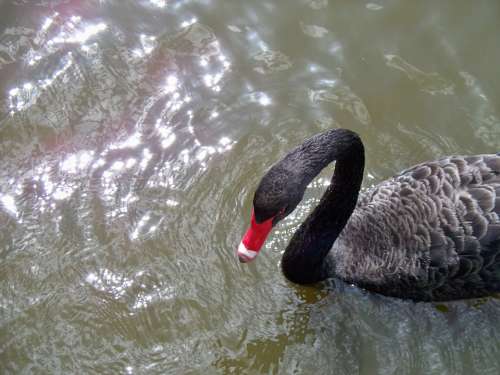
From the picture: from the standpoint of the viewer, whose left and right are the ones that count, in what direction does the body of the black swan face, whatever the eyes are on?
facing to the left of the viewer
